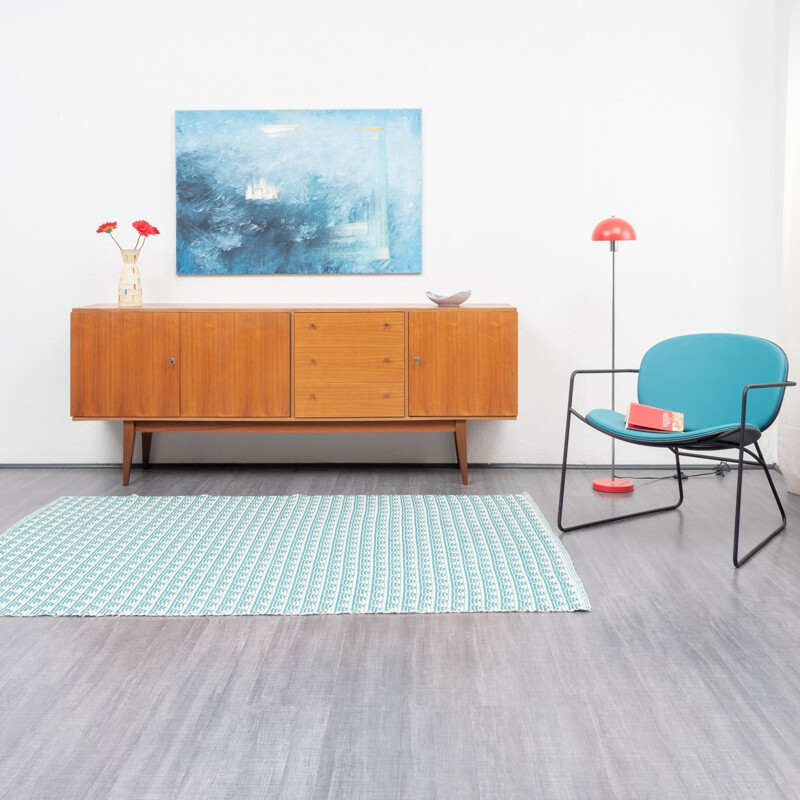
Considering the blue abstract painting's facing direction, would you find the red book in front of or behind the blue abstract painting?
in front

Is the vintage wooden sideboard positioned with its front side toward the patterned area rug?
yes

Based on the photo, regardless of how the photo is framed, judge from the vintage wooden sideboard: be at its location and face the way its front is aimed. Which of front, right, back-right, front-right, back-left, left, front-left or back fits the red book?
front-left

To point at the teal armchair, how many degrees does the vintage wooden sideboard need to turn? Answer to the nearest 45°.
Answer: approximately 45° to its left

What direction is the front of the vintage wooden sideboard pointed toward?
toward the camera

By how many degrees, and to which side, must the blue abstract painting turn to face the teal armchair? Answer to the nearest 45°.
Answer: approximately 45° to its left

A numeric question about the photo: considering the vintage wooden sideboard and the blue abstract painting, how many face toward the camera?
2

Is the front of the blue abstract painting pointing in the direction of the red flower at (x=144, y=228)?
no

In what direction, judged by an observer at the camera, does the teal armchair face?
facing the viewer and to the left of the viewer

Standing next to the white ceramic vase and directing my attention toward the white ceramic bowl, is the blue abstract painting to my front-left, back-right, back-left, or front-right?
front-left

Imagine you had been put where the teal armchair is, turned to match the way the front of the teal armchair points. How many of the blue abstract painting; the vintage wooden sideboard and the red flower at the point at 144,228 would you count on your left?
0

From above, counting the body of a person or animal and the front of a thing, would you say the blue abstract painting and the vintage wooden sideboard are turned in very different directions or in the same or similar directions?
same or similar directions

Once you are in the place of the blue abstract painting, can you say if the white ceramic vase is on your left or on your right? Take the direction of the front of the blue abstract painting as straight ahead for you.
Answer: on your right

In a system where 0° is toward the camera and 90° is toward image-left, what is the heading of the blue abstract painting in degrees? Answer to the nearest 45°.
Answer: approximately 0°
